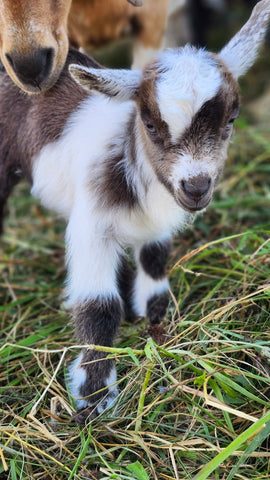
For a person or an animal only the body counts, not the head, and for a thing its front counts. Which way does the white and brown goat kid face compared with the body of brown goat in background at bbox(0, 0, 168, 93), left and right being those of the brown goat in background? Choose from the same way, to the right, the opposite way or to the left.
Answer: to the left
